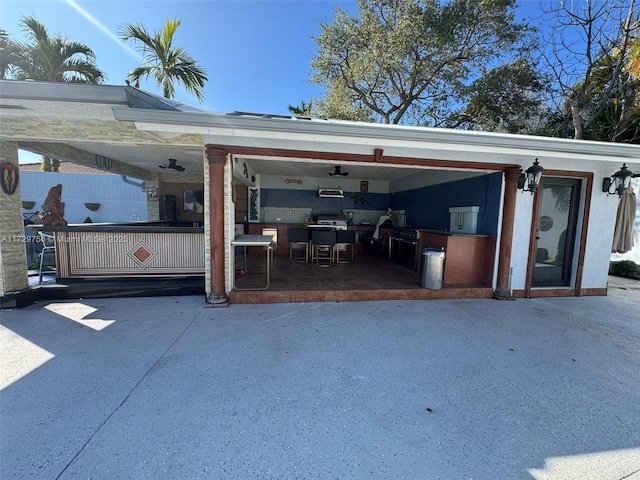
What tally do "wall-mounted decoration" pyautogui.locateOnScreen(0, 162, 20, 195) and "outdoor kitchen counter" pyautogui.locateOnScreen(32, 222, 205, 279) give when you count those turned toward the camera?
2

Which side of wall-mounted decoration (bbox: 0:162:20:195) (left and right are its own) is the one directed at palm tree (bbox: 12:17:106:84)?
back

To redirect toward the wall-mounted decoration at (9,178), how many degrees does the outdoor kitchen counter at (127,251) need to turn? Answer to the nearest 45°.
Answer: approximately 90° to its right

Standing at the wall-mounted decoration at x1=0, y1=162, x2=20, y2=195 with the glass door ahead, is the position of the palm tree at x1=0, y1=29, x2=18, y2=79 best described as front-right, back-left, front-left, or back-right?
back-left

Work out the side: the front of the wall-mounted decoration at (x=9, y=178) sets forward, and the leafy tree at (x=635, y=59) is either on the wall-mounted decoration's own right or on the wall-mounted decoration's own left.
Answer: on the wall-mounted decoration's own left

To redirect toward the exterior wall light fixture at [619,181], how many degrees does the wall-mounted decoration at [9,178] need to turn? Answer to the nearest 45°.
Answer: approximately 45° to its left

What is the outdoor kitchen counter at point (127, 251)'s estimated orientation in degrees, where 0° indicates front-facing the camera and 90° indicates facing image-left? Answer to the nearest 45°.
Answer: approximately 0°

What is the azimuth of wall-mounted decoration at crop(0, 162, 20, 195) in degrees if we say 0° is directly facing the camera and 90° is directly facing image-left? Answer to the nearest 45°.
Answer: approximately 0°

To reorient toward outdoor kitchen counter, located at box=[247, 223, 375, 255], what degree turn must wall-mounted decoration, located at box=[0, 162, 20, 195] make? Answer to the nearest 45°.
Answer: approximately 90° to its left
